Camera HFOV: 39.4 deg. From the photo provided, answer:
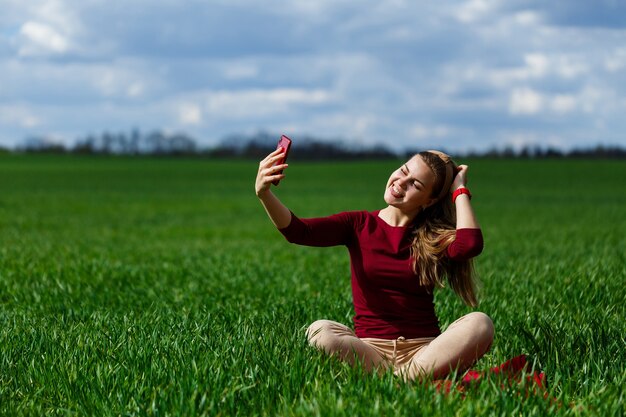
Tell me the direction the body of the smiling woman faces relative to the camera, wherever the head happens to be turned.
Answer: toward the camera

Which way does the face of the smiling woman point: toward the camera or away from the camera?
toward the camera
